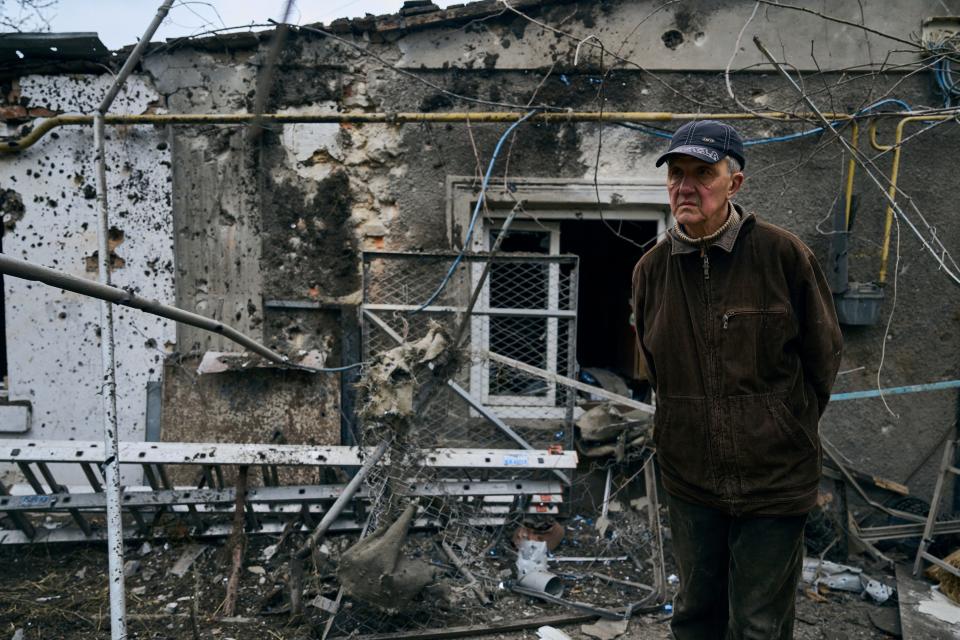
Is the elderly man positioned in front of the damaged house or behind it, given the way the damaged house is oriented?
in front

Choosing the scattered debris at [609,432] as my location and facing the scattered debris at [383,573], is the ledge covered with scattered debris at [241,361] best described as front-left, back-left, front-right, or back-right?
front-right

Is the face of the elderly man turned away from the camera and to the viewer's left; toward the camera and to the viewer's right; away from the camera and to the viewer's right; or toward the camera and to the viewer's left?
toward the camera and to the viewer's left

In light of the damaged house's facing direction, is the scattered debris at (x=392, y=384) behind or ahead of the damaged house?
ahead

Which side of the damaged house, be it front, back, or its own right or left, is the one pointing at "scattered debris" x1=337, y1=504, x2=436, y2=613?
front

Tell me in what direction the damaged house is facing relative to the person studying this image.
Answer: facing the viewer

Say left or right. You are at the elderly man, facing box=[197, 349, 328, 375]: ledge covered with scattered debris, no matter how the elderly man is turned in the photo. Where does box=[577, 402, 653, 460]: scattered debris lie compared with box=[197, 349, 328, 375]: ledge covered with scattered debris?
right
